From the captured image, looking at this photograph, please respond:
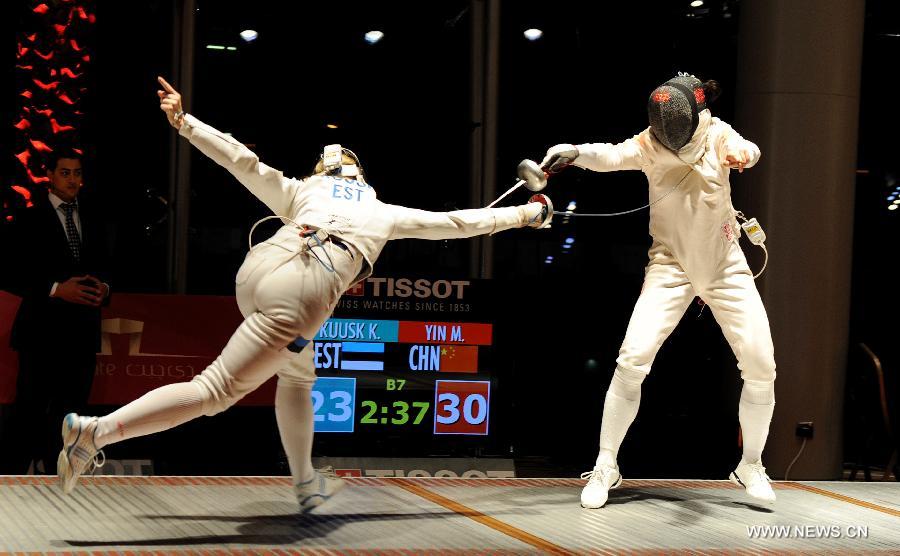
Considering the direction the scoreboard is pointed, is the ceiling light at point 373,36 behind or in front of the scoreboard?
behind

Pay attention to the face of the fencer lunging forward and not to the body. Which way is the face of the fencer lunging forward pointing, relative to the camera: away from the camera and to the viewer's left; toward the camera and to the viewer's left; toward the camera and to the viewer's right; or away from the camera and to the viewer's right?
away from the camera and to the viewer's right

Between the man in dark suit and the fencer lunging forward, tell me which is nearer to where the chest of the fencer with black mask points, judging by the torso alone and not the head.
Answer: the fencer lunging forward

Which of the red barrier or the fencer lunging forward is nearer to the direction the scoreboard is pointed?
the fencer lunging forward

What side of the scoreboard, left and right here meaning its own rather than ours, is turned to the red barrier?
right

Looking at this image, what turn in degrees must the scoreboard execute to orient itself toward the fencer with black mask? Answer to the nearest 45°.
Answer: approximately 45° to its left

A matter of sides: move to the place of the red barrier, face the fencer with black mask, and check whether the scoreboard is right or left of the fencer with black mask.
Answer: left
